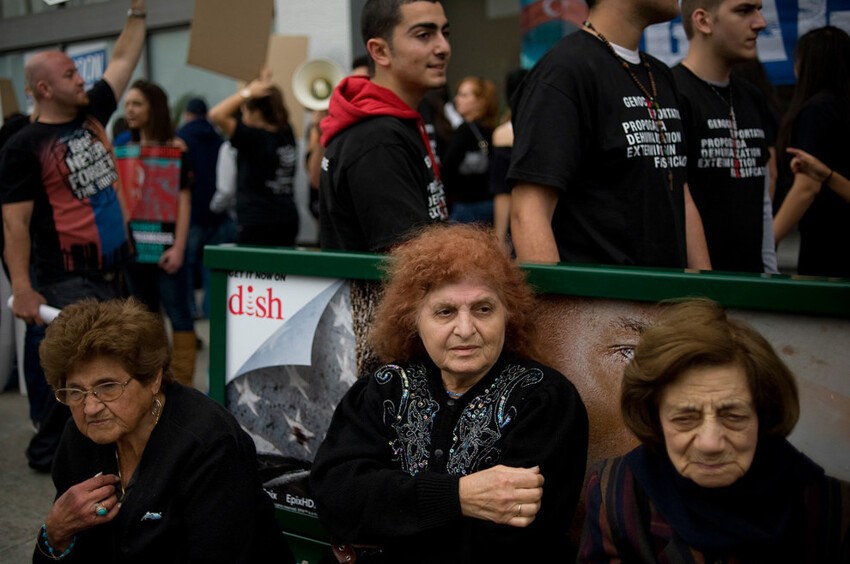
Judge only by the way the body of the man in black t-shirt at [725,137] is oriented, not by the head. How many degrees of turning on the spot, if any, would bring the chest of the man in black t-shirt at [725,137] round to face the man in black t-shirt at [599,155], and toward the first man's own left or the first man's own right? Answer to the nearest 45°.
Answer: approximately 90° to the first man's own right

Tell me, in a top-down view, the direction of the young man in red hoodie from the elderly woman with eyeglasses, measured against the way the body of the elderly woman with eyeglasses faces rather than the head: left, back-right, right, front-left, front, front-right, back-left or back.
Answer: back

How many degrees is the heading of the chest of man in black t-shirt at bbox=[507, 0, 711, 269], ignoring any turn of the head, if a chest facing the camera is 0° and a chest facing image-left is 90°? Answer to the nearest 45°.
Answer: approximately 315°

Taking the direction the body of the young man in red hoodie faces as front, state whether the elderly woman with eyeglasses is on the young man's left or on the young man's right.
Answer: on the young man's right

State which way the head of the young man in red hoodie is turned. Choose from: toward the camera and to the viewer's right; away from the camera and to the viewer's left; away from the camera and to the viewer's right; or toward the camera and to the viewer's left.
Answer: toward the camera and to the viewer's right

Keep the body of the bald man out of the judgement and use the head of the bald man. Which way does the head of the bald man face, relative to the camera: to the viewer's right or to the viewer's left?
to the viewer's right

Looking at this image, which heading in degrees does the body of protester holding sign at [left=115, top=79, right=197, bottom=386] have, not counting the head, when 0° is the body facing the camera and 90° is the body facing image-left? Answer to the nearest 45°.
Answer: approximately 45°

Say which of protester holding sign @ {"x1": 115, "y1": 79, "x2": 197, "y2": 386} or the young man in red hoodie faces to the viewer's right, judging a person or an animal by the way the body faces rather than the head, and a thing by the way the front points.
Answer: the young man in red hoodie
